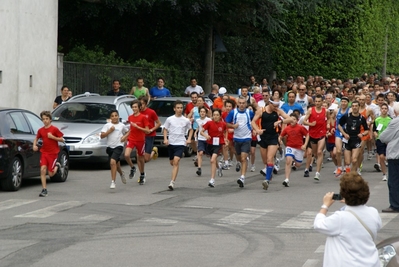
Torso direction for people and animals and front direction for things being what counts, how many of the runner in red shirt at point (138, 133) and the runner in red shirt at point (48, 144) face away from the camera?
0

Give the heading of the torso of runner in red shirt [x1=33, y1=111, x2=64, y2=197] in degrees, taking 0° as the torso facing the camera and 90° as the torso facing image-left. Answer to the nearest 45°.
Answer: approximately 45°

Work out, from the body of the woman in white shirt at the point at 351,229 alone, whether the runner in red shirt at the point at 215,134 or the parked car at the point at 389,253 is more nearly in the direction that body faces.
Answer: the runner in red shirt

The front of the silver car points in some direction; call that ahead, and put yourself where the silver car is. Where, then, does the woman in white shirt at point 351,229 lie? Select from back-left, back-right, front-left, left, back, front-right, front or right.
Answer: front-left

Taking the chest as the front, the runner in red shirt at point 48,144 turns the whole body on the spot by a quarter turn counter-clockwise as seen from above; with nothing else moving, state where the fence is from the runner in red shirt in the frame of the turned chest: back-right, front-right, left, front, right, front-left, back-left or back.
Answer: back-left

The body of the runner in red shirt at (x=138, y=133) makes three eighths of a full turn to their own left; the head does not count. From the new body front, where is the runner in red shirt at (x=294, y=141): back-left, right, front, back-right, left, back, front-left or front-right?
front

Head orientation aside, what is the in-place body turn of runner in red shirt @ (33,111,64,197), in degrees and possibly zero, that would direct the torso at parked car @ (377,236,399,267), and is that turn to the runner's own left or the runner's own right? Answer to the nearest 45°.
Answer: approximately 45° to the runner's own left

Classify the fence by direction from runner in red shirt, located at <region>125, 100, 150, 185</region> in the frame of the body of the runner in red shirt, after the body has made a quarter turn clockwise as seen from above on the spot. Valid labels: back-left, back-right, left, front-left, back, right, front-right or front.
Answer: front-right

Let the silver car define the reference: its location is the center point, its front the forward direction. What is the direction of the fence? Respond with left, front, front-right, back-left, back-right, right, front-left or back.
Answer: back-right

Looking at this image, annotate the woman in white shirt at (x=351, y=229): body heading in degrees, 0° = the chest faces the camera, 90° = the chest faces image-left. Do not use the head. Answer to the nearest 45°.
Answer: approximately 135°
